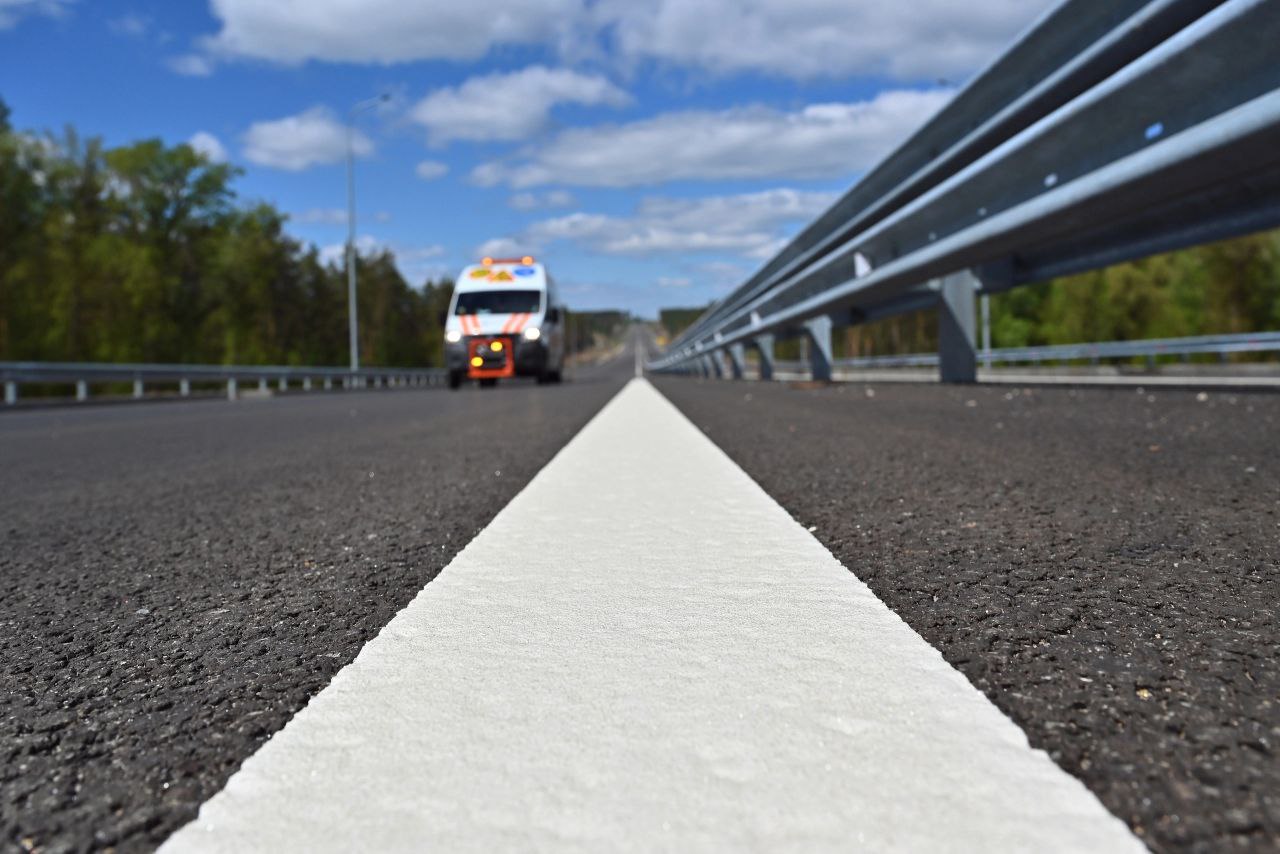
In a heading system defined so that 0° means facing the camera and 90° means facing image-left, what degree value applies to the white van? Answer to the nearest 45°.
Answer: approximately 0°

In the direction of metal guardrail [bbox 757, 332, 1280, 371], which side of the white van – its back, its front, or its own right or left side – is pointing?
left

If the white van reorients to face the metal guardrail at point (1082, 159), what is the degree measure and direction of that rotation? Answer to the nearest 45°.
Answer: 0° — it already faces it

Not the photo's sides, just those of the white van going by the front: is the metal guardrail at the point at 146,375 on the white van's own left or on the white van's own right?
on the white van's own right
